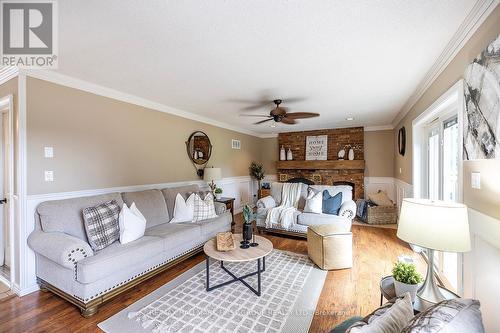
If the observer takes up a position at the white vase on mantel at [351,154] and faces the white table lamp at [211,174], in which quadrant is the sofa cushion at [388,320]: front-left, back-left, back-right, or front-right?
front-left

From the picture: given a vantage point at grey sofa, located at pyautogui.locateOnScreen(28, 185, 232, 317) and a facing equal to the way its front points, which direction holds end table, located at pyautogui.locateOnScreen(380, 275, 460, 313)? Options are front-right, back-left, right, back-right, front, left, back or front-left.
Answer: front

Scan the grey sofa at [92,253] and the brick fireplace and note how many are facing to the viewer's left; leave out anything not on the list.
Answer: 0

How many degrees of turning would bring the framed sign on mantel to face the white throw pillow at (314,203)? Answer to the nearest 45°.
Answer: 0° — it already faces it

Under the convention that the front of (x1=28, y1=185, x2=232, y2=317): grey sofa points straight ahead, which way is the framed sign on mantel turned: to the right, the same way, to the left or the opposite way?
to the right

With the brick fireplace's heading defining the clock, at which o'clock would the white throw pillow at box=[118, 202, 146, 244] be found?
The white throw pillow is roughly at 1 o'clock from the brick fireplace.

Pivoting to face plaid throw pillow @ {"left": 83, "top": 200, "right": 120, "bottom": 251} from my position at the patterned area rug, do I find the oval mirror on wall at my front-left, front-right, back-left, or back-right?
front-right

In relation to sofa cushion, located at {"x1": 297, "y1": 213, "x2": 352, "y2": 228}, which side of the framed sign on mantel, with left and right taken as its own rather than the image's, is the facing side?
front

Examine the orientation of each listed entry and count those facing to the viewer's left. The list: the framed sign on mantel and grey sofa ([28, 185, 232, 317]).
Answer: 0

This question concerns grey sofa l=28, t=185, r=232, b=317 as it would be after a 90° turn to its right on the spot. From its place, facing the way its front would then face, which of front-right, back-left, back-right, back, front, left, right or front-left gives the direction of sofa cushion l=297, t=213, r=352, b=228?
back-left

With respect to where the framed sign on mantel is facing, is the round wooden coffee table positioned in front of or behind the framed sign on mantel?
in front

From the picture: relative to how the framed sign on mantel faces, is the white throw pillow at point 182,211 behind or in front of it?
in front

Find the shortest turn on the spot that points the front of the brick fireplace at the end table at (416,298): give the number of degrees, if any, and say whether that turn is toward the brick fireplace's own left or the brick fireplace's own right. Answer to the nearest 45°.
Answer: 0° — it already faces it

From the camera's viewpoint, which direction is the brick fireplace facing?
toward the camera

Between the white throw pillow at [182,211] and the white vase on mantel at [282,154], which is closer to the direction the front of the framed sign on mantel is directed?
the white throw pillow

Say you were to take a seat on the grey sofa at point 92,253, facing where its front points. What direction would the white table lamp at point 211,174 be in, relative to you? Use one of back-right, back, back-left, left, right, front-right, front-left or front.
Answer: left

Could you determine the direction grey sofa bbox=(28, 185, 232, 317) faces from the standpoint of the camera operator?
facing the viewer and to the right of the viewer
